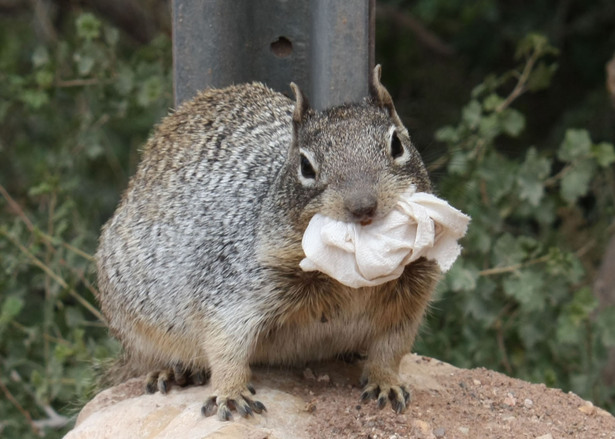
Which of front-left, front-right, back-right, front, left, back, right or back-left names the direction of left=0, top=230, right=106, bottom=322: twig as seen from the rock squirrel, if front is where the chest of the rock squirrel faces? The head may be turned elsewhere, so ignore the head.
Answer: back

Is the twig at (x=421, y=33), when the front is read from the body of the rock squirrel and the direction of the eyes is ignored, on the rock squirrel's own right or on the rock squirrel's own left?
on the rock squirrel's own left

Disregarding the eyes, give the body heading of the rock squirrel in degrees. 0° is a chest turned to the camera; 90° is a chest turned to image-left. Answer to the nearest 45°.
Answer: approximately 315°

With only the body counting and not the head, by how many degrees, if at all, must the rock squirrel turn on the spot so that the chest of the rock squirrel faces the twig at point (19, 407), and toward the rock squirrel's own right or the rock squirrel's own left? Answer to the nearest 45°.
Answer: approximately 180°

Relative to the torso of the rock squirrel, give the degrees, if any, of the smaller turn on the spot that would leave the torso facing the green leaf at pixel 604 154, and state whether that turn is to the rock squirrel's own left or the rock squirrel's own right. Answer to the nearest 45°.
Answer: approximately 90° to the rock squirrel's own left

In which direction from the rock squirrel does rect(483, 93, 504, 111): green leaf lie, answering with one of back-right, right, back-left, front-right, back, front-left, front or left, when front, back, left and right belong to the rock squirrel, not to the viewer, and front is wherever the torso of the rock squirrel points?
left

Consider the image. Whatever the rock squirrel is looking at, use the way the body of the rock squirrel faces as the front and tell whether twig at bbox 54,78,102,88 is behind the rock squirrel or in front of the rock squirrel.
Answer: behind

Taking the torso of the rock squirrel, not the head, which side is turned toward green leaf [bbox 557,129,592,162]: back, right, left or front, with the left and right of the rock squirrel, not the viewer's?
left

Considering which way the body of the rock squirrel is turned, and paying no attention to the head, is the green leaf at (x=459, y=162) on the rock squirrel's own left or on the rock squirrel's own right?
on the rock squirrel's own left

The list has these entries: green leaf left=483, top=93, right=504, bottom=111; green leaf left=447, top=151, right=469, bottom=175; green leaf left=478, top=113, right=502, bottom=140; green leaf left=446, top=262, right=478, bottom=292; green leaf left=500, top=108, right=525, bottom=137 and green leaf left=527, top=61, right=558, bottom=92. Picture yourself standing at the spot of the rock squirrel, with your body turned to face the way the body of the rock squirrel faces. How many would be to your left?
6

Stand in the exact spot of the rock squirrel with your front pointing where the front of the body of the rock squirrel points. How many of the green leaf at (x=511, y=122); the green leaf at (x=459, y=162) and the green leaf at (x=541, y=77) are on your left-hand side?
3
